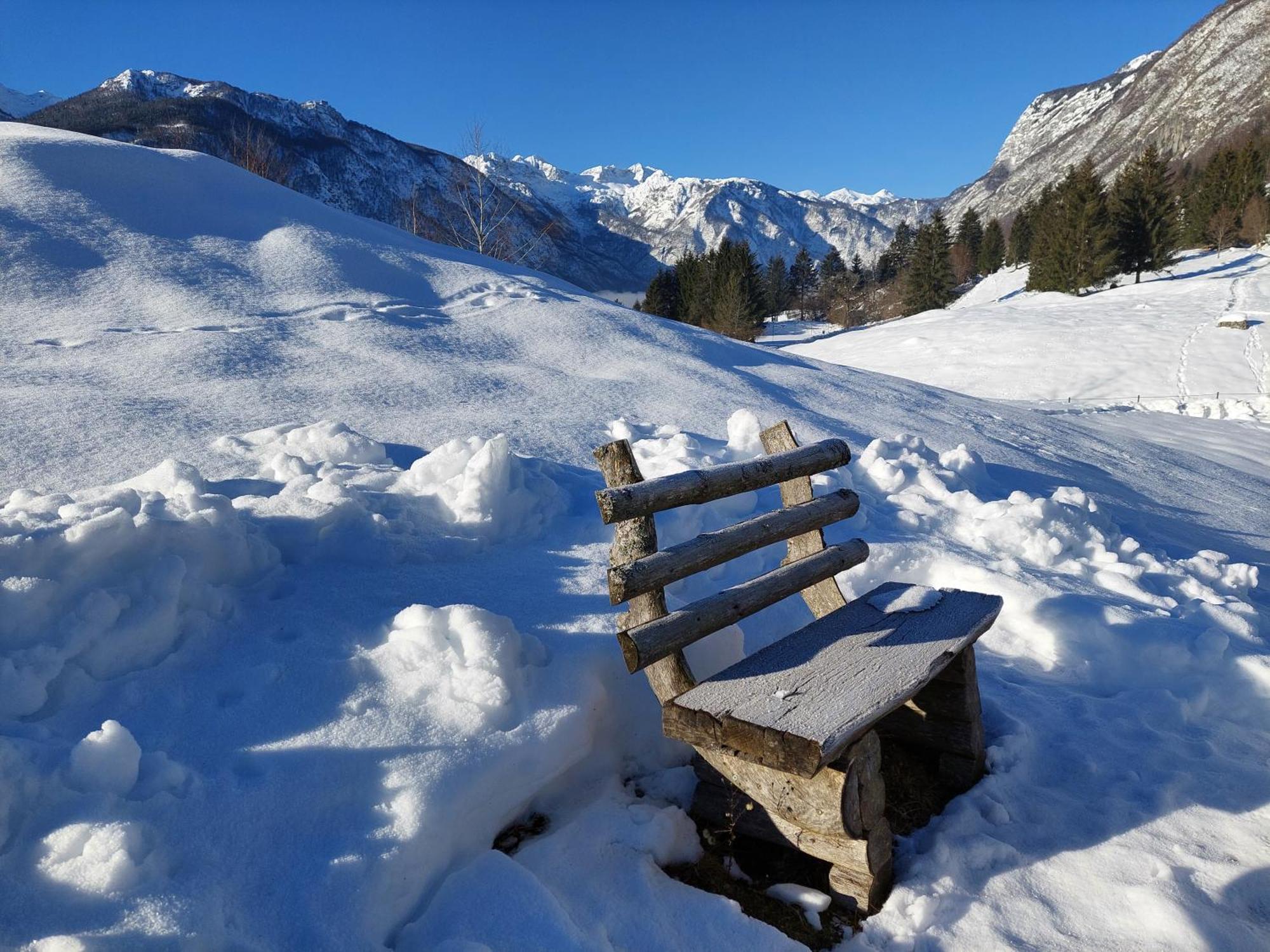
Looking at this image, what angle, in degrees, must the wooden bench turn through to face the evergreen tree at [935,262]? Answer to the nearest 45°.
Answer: approximately 135° to its left

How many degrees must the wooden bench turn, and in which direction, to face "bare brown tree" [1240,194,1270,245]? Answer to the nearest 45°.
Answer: approximately 90° to its left

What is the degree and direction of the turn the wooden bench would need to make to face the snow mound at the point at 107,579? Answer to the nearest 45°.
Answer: approximately 135° to its right

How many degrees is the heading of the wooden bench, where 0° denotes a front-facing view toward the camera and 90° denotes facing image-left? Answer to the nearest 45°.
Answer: approximately 315°

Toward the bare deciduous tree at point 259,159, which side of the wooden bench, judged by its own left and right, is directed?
back

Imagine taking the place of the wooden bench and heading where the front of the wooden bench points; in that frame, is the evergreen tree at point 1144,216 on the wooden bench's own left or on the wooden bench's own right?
on the wooden bench's own left

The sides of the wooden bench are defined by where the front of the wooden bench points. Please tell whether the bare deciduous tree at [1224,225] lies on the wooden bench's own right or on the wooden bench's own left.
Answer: on the wooden bench's own left
